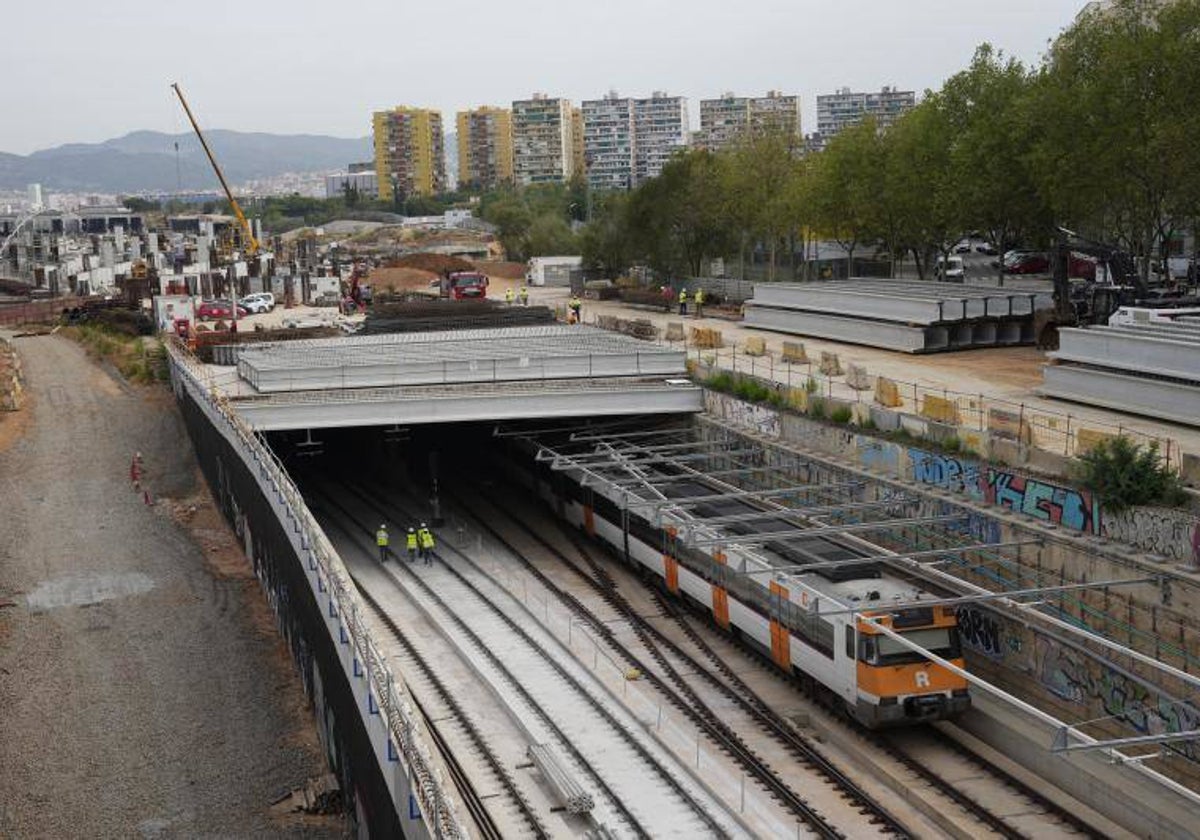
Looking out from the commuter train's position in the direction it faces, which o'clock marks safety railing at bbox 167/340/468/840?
The safety railing is roughly at 3 o'clock from the commuter train.

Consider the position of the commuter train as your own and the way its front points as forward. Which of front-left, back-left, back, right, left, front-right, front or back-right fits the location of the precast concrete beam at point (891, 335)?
back-left

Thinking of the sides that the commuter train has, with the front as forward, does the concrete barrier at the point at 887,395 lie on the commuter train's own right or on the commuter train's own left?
on the commuter train's own left

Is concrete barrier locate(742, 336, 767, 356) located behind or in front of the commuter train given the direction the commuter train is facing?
behind

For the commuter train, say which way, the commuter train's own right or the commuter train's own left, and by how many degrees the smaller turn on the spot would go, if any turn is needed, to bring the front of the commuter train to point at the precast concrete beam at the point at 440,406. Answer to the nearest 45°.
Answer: approximately 180°

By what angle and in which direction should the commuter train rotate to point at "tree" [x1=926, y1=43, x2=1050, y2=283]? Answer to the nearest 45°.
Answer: approximately 135° to its left

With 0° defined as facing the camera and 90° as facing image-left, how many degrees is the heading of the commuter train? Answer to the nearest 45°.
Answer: approximately 315°

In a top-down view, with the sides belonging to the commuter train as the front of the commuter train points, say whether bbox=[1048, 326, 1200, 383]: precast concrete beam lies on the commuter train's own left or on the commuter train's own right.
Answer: on the commuter train's own left

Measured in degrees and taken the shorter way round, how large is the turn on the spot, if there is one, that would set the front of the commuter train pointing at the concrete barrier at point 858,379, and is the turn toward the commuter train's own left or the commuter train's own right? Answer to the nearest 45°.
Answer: approximately 135° to the commuter train's own left

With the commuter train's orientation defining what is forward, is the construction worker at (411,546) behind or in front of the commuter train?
behind

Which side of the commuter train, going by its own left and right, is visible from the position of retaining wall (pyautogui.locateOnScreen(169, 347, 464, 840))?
right
